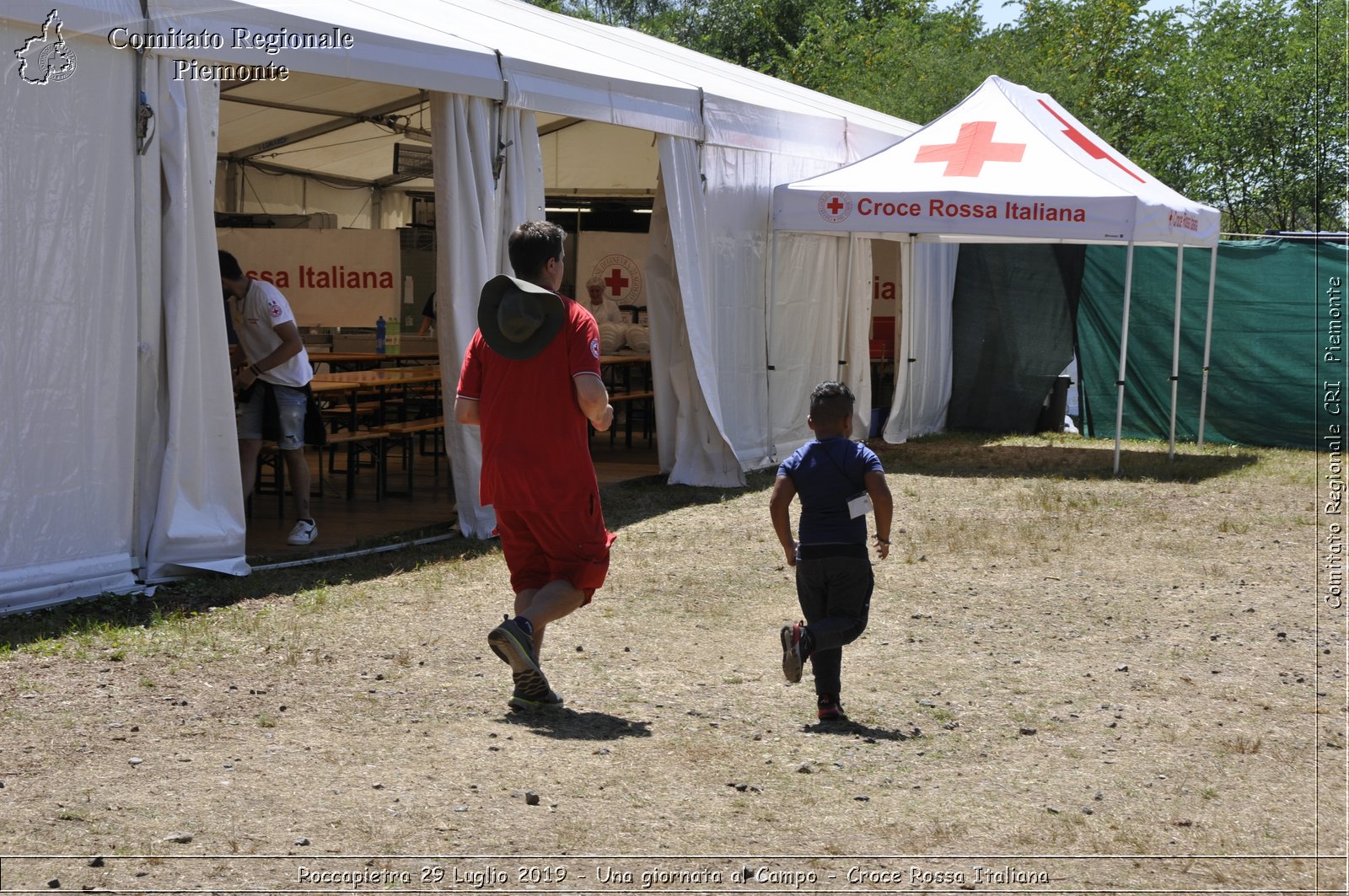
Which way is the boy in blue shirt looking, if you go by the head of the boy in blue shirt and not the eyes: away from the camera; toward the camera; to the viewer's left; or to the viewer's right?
away from the camera

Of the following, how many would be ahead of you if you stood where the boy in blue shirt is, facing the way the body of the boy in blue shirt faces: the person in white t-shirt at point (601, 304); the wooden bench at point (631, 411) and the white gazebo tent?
3

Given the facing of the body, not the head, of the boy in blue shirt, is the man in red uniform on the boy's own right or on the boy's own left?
on the boy's own left

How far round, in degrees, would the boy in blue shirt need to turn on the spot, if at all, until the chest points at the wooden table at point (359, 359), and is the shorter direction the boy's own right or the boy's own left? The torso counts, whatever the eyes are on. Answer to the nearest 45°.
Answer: approximately 45° to the boy's own left

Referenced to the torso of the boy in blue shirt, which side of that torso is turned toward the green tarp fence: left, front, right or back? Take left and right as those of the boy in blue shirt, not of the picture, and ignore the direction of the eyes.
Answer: front

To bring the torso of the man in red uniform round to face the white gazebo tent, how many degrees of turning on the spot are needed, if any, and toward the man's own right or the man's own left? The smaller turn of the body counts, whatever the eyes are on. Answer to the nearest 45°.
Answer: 0° — they already face it

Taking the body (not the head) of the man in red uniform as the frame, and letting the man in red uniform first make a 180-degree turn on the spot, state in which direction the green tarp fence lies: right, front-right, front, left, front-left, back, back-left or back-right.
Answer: back

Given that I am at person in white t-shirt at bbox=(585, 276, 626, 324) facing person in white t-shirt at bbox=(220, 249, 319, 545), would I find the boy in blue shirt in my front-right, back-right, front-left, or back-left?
front-left

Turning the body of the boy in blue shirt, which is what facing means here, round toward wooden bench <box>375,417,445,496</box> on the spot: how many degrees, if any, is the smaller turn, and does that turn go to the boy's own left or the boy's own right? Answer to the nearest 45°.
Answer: approximately 45° to the boy's own left

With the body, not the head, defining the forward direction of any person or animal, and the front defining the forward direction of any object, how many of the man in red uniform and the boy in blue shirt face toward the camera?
0

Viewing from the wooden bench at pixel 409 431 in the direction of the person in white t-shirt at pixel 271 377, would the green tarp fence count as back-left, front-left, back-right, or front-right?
back-left

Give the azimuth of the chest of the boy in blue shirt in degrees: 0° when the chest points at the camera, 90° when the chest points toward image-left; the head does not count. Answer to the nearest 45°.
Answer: approximately 180°

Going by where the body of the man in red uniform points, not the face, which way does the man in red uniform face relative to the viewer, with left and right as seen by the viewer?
facing away from the viewer and to the right of the viewer

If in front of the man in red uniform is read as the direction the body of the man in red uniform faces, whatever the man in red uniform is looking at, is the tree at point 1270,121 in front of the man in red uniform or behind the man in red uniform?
in front

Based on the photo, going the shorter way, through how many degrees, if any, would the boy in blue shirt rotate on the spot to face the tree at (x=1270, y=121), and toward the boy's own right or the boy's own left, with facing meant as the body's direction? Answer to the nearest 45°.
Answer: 0° — they already face it
